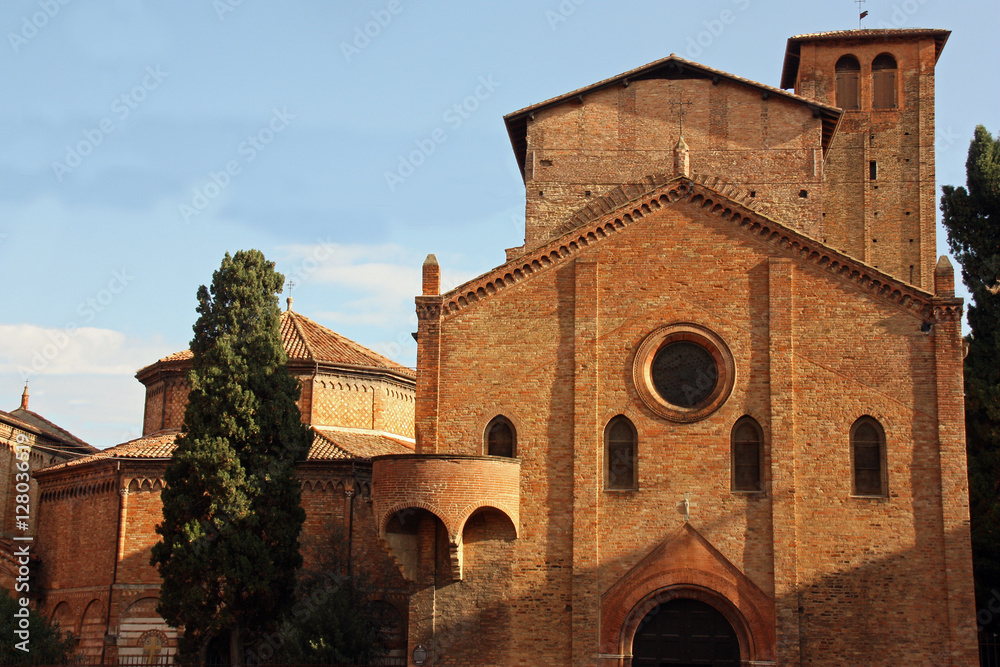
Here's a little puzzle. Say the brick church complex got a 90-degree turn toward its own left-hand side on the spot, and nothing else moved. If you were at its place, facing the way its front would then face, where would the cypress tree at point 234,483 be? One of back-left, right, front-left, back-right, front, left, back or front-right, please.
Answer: back

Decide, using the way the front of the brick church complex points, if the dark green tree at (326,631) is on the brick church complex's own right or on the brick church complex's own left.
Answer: on the brick church complex's own right

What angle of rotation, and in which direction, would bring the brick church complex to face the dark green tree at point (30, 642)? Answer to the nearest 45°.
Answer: approximately 90° to its right

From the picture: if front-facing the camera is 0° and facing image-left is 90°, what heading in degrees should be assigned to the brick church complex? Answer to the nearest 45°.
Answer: approximately 0°
